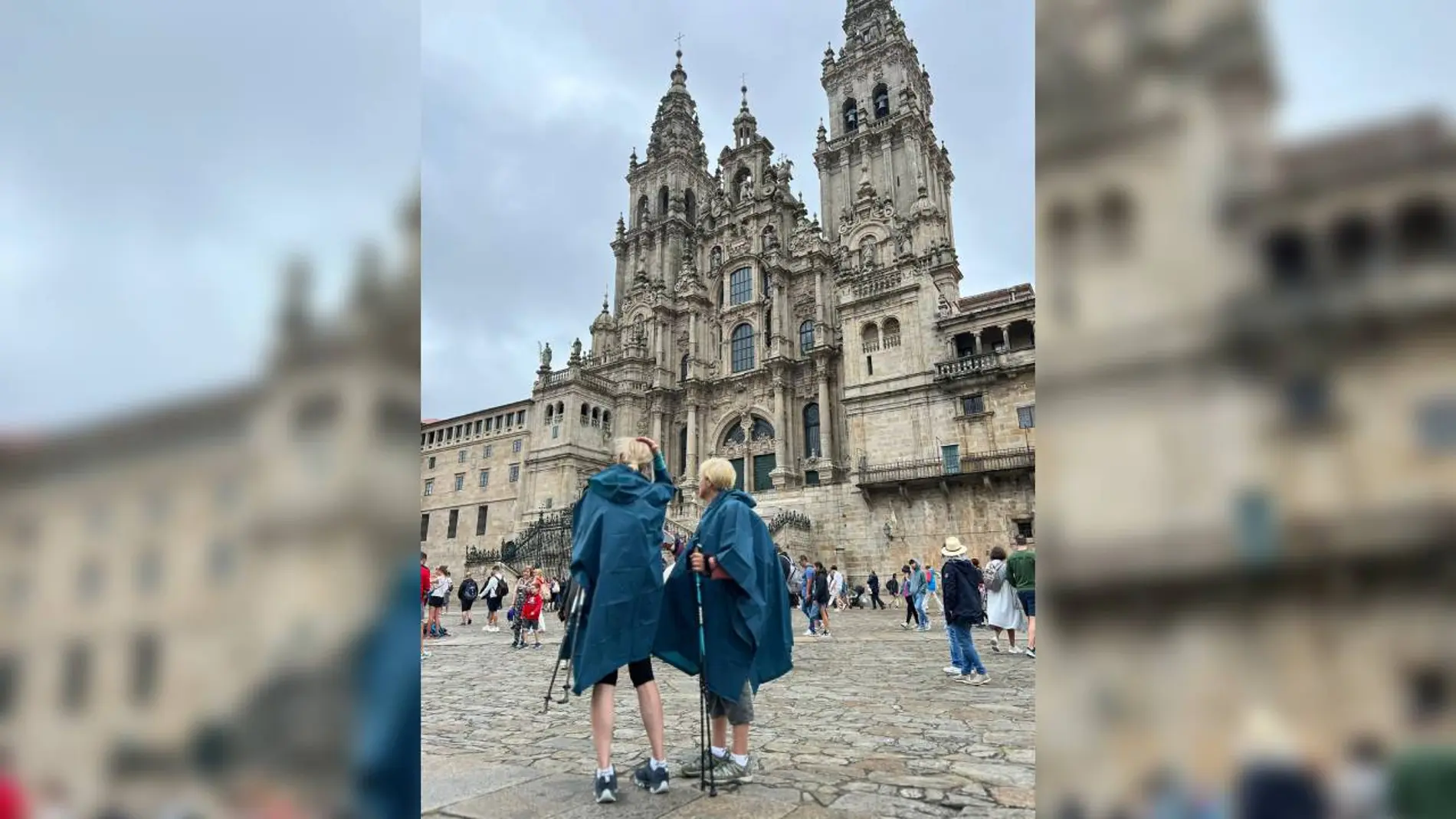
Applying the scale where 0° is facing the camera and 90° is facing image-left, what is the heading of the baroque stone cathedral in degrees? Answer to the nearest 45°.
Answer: approximately 45°

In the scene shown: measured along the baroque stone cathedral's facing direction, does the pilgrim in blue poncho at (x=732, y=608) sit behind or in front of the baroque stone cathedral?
in front

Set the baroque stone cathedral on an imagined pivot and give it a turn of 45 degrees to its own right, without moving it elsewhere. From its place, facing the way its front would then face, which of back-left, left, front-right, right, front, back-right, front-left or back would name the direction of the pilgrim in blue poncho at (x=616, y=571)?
left
